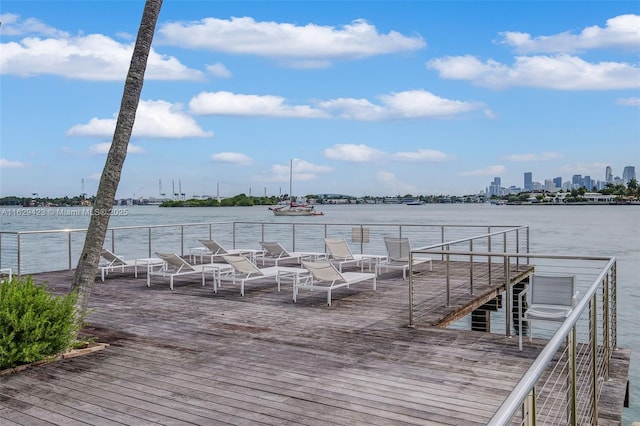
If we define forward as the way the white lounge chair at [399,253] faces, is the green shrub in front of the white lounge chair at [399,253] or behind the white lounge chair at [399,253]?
behind
